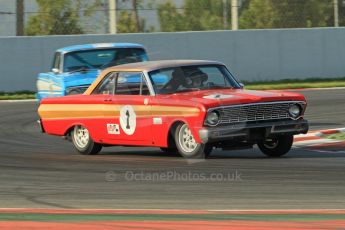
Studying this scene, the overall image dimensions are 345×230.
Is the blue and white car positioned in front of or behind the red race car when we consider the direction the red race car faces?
behind

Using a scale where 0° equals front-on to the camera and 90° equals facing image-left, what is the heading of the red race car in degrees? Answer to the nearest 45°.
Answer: approximately 315°

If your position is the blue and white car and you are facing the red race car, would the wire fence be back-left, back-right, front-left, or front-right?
back-left

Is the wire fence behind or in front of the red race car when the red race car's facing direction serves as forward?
behind

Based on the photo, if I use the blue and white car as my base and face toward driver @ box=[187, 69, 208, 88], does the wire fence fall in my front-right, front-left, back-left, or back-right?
back-left
